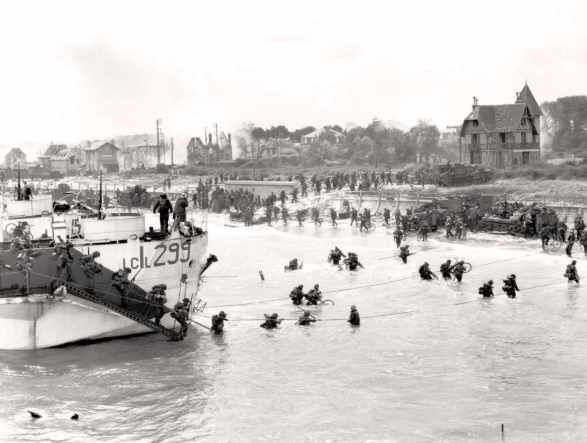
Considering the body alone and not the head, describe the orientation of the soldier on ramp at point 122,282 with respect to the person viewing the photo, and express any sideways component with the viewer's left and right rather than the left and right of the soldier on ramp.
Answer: facing to the right of the viewer

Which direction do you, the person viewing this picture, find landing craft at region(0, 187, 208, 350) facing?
facing to the right of the viewer
